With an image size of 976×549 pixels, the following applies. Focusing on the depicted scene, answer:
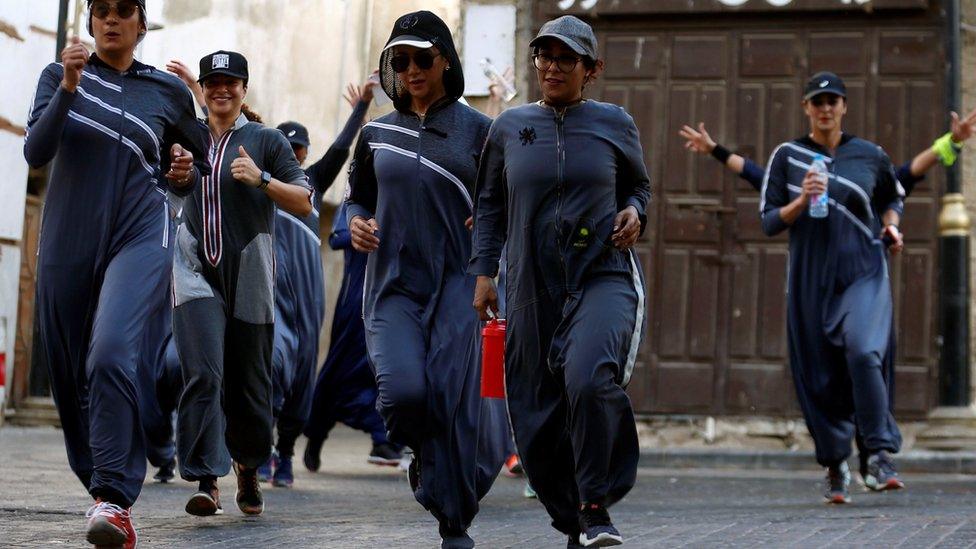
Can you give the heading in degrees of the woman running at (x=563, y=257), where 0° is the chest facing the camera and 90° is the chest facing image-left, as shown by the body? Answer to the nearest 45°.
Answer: approximately 0°

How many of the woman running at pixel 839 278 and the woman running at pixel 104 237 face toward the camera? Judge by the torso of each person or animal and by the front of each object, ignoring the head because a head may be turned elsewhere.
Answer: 2

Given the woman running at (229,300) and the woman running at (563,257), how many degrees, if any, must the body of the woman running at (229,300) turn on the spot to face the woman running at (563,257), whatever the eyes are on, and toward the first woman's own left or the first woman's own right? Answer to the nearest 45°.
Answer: approximately 45° to the first woman's own left

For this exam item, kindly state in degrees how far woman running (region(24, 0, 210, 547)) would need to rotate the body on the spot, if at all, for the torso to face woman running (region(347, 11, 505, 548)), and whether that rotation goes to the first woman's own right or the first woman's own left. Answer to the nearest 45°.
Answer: approximately 90° to the first woman's own left
